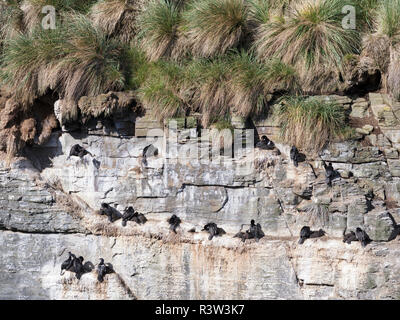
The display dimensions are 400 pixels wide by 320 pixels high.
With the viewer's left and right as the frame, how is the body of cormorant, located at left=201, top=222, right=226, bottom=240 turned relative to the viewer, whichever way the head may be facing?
facing to the left of the viewer

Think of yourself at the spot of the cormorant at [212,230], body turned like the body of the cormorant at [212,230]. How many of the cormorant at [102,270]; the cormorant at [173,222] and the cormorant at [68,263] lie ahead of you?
3

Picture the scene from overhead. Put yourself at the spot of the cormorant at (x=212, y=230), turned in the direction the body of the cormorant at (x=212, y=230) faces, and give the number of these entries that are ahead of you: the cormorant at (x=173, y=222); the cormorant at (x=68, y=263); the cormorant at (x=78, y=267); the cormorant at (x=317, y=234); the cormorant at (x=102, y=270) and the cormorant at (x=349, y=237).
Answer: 4

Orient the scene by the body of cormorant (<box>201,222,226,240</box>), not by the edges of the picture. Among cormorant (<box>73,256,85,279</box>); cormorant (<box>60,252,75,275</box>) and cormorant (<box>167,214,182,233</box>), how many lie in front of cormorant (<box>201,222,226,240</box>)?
3
